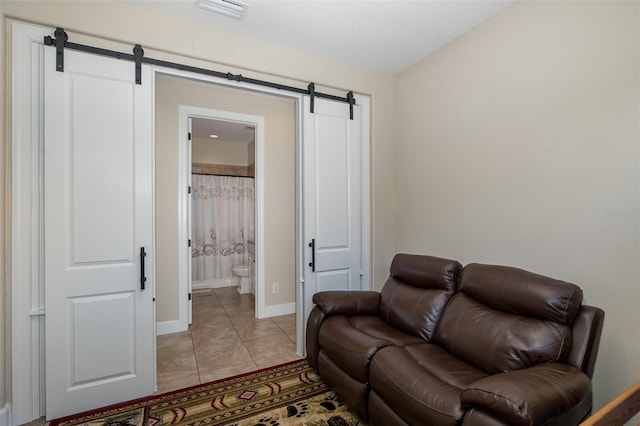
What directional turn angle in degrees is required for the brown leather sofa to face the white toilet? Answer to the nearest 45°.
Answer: approximately 90° to its right

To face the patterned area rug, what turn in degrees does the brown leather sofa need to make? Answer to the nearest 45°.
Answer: approximately 45° to its right

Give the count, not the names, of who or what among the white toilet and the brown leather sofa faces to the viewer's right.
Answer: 0

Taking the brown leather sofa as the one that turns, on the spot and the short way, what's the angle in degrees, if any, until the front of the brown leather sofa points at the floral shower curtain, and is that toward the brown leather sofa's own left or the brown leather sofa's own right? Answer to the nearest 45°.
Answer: approximately 90° to the brown leather sofa's own right

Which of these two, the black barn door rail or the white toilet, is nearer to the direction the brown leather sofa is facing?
the black barn door rail

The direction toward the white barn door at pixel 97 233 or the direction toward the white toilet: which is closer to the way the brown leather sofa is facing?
the white barn door

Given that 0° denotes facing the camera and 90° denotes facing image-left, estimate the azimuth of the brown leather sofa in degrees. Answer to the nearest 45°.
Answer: approximately 45°

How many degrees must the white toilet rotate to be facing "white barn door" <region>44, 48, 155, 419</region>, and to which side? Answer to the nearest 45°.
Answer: approximately 90° to its left

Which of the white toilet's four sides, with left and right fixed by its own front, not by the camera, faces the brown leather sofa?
left

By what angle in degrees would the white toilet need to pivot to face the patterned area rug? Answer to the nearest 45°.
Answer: approximately 90° to its left

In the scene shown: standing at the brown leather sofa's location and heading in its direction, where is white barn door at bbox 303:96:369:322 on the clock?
The white barn door is roughly at 3 o'clock from the brown leather sofa.
